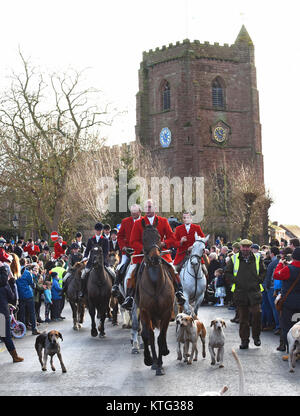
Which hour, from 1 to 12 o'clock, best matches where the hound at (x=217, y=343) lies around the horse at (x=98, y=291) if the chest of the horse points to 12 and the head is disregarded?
The hound is roughly at 11 o'clock from the horse.

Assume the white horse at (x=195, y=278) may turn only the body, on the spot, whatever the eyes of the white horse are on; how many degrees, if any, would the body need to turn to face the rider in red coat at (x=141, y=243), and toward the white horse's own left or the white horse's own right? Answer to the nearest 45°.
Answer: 0° — it already faces them

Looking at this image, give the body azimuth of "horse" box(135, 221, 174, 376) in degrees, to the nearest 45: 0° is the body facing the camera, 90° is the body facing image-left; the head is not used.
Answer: approximately 0°

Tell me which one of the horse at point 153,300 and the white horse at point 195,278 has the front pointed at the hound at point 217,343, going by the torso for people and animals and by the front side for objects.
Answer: the white horse

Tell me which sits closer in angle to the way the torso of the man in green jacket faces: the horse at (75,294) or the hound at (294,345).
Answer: the hound

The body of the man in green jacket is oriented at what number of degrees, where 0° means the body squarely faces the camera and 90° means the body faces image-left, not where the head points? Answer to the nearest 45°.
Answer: approximately 0°

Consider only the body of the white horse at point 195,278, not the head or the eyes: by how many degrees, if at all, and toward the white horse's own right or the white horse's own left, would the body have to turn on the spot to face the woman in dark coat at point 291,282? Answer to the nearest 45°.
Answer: approximately 45° to the white horse's own left

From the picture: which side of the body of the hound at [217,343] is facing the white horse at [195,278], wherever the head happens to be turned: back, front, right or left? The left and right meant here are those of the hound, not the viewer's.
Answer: back
